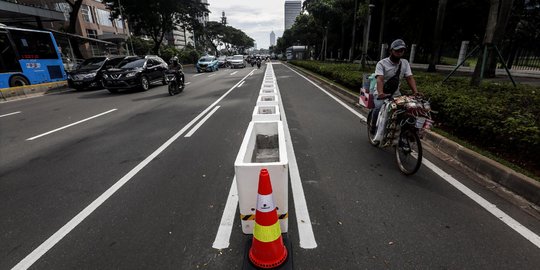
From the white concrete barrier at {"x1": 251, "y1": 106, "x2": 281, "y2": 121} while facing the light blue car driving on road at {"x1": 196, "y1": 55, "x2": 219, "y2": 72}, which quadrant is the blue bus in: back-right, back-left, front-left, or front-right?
front-left

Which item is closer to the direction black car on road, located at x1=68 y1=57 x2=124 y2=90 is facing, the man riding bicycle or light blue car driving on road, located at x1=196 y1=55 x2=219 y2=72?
the man riding bicycle

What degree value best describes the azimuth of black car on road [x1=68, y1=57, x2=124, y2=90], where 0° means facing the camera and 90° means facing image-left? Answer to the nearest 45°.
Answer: approximately 45°

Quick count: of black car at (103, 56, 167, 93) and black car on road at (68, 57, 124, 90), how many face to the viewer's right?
0

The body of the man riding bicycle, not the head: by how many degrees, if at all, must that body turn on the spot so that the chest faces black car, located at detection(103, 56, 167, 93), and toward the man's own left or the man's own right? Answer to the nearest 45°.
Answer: approximately 135° to the man's own right

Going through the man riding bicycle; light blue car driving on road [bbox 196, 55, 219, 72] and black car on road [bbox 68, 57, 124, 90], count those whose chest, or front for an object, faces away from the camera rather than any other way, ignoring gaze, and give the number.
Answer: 0

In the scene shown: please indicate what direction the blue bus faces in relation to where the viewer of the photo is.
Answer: facing the viewer and to the left of the viewer

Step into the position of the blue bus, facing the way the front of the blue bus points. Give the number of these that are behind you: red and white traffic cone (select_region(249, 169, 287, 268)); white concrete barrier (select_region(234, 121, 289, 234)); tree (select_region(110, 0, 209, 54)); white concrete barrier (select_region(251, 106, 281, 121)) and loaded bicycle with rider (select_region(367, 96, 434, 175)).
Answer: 1

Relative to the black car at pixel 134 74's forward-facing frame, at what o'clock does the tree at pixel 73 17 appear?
The tree is roughly at 4 o'clock from the black car.

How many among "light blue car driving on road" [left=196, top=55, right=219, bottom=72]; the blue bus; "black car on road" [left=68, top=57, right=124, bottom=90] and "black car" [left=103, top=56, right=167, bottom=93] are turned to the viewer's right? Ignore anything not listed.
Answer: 0

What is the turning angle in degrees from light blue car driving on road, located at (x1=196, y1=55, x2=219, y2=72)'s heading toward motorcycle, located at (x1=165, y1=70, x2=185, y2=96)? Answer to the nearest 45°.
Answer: approximately 45° to its left

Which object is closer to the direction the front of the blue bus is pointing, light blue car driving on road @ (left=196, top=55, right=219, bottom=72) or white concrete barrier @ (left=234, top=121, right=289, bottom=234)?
the white concrete barrier

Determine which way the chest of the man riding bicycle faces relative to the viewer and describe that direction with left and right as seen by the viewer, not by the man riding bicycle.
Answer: facing the viewer and to the right of the viewer

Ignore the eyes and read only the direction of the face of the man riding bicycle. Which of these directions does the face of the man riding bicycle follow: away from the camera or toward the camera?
toward the camera

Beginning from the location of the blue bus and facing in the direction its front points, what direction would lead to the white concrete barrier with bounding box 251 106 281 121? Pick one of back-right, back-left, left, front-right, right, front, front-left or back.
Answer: front-left
